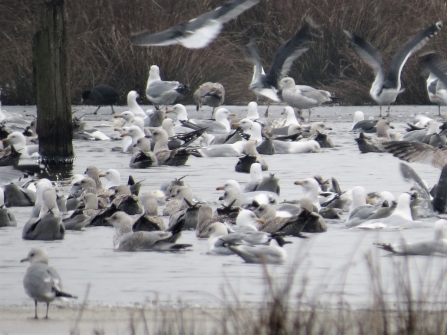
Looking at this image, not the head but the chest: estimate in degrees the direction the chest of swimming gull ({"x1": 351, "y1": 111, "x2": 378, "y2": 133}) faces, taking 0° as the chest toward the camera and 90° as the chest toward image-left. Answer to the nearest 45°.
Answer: approximately 90°

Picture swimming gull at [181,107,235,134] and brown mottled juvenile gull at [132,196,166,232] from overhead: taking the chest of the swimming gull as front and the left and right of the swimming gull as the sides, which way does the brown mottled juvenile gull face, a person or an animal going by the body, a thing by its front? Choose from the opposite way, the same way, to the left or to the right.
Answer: to the left

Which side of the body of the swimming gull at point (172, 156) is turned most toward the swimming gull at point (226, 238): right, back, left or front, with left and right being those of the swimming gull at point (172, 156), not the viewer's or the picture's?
left

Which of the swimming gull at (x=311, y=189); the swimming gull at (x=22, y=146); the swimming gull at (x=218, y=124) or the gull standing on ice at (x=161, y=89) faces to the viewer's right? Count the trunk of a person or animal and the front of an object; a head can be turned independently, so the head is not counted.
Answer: the swimming gull at (x=218, y=124)

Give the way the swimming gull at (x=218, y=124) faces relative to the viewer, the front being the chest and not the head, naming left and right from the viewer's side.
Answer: facing to the right of the viewer

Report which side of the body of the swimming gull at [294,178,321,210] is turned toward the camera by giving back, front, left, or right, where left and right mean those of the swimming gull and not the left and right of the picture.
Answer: left
